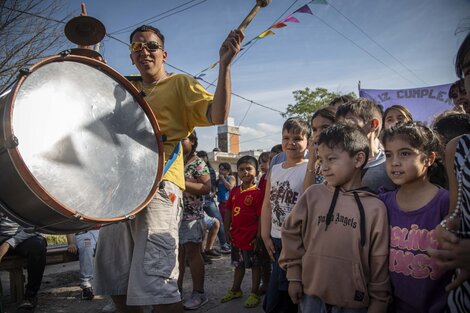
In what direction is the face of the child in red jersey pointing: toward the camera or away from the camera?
toward the camera

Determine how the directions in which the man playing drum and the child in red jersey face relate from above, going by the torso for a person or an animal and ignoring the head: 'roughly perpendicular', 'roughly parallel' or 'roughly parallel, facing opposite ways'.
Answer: roughly parallel

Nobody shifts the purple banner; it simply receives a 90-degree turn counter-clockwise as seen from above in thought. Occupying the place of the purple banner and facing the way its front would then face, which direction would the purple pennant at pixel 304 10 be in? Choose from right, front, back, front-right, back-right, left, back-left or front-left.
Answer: back-right

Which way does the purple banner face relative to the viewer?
toward the camera

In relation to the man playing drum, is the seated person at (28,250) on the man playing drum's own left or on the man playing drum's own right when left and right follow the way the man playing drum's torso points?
on the man playing drum's own right

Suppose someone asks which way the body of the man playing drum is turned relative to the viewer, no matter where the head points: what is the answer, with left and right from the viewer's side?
facing the viewer and to the left of the viewer

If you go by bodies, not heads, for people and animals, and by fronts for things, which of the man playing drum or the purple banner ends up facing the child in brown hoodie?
the purple banner

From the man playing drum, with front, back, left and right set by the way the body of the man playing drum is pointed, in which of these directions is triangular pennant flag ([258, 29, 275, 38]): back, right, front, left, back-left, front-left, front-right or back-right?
back

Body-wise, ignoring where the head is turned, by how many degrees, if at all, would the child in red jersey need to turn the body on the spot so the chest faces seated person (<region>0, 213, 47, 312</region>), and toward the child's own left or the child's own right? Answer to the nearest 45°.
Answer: approximately 45° to the child's own right

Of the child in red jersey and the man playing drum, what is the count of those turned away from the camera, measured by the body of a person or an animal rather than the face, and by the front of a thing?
0

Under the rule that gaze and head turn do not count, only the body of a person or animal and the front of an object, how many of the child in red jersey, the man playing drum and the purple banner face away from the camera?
0

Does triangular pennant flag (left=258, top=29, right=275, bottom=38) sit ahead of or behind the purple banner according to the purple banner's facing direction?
ahead

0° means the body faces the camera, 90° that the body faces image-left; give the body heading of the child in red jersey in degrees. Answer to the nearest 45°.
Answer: approximately 45°
